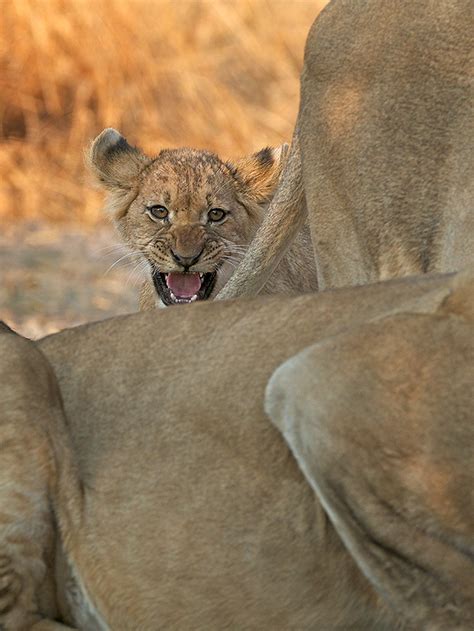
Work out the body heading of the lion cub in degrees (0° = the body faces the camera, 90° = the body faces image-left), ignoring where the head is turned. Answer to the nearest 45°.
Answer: approximately 45°
